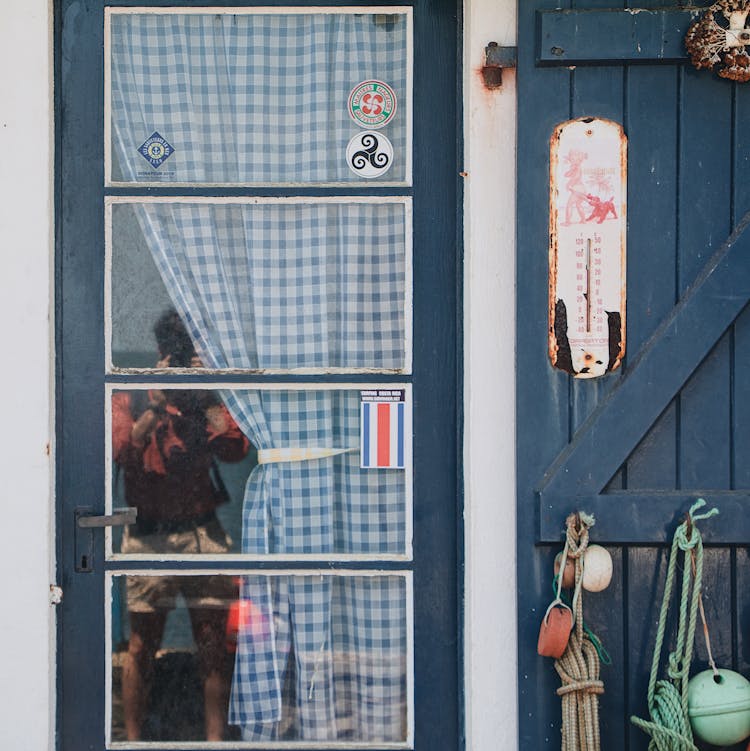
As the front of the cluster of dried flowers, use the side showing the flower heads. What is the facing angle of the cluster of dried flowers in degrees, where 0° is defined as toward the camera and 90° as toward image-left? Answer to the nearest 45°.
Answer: approximately 0°

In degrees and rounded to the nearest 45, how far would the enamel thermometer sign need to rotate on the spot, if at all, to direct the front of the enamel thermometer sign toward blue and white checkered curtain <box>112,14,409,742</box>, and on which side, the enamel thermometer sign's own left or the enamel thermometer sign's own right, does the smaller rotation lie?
approximately 90° to the enamel thermometer sign's own right

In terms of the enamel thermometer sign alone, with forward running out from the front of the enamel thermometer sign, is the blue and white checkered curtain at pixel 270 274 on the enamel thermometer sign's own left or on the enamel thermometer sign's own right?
on the enamel thermometer sign's own right

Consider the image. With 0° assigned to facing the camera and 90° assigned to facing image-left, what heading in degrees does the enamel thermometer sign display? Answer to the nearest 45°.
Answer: approximately 0°

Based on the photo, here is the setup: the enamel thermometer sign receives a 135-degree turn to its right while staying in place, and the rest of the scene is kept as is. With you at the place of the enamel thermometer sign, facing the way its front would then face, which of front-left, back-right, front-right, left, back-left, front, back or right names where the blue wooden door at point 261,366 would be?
front-left

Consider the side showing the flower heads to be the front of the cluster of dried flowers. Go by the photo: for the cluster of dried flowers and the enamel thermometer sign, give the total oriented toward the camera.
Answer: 2
